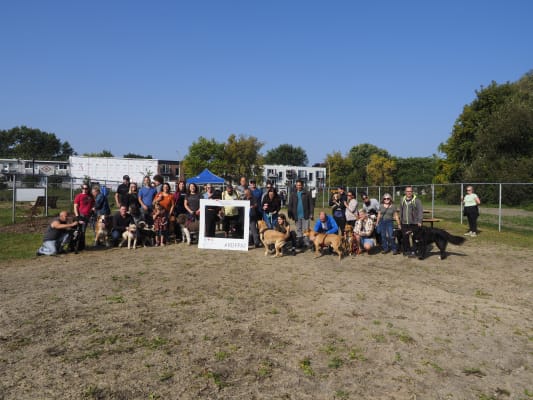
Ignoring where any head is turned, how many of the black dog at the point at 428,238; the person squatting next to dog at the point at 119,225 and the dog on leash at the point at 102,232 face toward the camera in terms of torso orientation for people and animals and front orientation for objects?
2

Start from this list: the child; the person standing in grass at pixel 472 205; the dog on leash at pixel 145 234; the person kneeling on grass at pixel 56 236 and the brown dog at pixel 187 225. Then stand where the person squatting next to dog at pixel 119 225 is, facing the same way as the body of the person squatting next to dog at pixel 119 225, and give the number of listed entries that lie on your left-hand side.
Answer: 4

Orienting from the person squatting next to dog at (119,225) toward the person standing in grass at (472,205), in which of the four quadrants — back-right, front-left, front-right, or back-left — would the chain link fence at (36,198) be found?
back-left

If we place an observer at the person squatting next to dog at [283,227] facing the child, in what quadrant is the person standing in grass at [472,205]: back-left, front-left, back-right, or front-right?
back-right

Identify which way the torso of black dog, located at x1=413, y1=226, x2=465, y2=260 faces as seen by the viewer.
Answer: to the viewer's left

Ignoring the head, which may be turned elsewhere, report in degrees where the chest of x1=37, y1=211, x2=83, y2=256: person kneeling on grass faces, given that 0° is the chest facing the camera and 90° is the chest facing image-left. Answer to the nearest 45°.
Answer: approximately 270°

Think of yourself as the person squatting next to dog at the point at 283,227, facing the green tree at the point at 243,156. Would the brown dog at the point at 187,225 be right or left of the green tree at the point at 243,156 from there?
left

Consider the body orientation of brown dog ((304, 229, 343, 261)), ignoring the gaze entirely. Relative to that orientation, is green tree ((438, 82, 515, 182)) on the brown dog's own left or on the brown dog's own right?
on the brown dog's own right

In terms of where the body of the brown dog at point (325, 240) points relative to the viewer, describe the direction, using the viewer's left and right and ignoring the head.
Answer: facing to the left of the viewer

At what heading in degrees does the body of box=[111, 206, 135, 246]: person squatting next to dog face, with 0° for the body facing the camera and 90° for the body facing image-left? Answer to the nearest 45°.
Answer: approximately 0°

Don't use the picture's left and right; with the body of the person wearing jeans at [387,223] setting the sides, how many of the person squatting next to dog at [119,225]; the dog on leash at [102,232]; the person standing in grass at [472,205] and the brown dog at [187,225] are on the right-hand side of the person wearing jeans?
3

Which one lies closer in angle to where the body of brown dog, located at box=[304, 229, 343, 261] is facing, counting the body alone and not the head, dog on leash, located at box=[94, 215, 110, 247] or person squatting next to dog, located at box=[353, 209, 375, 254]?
the dog on leash

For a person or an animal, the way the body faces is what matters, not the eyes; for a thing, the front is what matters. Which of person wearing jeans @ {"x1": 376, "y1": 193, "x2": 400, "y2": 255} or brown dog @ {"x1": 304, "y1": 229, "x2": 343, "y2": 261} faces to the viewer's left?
the brown dog
